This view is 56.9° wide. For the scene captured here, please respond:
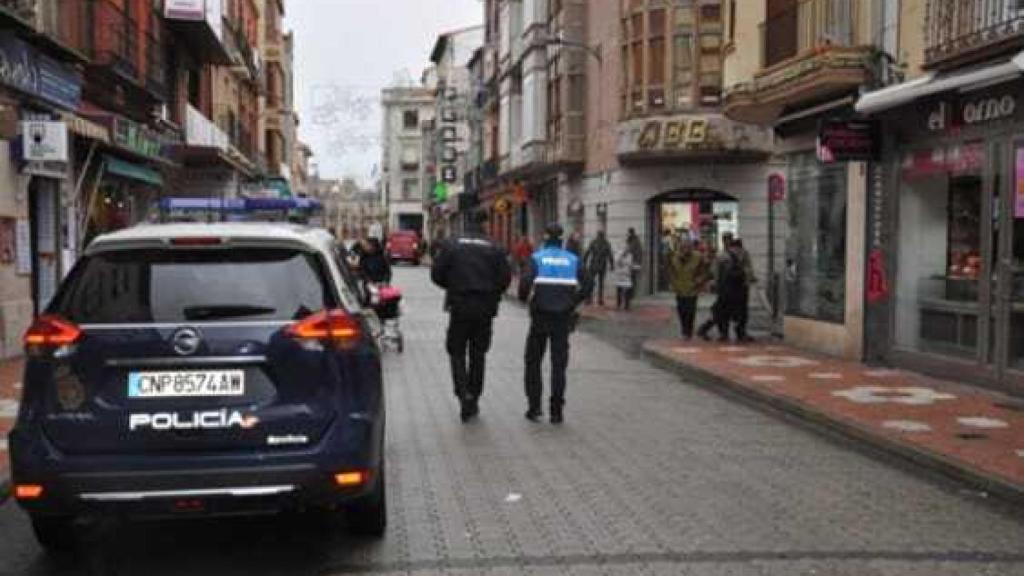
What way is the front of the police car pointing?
away from the camera

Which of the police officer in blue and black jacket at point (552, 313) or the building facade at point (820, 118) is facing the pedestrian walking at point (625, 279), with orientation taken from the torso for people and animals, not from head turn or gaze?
the police officer in blue and black jacket

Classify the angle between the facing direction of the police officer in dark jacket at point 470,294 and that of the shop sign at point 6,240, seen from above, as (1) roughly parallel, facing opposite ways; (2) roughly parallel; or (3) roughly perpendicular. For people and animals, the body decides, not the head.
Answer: roughly perpendicular

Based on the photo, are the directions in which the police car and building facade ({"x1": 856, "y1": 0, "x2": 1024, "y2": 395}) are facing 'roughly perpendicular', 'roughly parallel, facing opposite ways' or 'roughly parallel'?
roughly perpendicular

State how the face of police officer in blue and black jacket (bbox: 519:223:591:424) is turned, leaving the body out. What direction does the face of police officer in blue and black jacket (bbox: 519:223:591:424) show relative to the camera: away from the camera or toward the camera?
away from the camera

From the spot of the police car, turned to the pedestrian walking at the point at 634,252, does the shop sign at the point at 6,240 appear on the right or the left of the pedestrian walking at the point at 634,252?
left

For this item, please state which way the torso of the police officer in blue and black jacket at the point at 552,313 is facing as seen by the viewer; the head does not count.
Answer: away from the camera

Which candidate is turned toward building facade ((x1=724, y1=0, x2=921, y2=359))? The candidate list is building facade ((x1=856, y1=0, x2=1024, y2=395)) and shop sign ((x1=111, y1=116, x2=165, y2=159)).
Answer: the shop sign

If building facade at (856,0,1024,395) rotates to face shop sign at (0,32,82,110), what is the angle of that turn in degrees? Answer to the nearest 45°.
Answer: approximately 45° to its right

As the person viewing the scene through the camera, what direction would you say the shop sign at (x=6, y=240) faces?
facing the viewer and to the right of the viewer

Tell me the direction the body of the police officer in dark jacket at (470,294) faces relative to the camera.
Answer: away from the camera

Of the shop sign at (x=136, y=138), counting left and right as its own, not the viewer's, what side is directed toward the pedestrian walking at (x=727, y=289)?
front

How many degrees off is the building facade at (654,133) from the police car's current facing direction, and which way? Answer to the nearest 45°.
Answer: approximately 45° to its right

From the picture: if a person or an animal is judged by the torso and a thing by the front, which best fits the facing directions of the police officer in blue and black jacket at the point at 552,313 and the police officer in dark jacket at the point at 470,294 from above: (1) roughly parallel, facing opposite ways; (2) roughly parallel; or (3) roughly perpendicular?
roughly parallel
